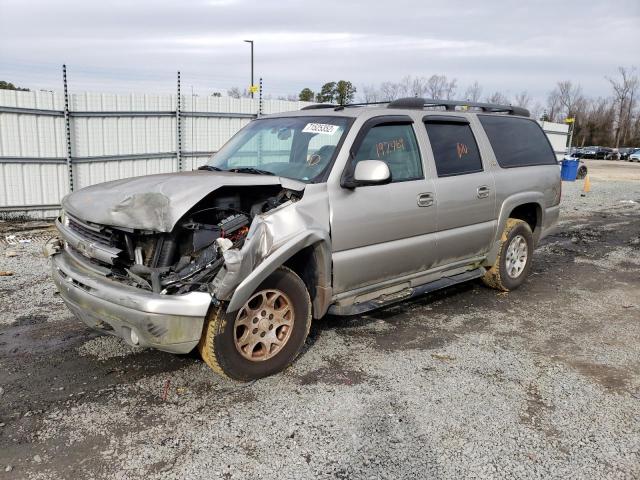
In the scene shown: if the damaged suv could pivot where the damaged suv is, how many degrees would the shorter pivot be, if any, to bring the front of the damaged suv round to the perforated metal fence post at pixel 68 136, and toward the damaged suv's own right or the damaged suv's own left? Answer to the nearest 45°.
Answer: approximately 90° to the damaged suv's own right

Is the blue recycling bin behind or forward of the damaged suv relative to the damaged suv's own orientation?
behind

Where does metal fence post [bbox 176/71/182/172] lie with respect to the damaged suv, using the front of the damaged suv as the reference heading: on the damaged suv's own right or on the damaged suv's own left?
on the damaged suv's own right

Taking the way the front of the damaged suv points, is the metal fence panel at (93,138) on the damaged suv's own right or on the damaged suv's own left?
on the damaged suv's own right

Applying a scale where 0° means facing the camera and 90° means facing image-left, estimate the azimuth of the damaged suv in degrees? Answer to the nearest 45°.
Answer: approximately 45°
